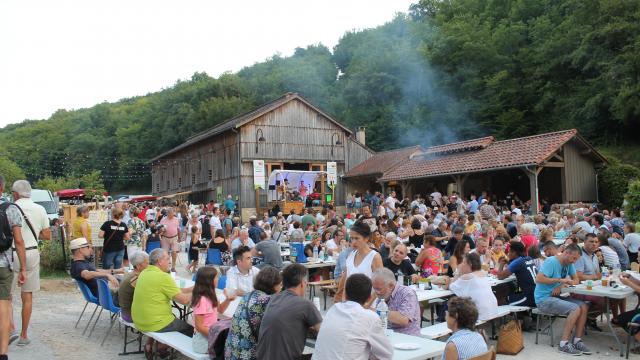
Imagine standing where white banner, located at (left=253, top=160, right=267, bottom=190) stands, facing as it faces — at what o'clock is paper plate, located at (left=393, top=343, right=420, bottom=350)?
The paper plate is roughly at 12 o'clock from the white banner.

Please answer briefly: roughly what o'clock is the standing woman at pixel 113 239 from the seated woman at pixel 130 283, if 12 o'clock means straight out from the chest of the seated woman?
The standing woman is roughly at 9 o'clock from the seated woman.

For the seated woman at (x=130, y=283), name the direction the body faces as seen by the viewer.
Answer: to the viewer's right

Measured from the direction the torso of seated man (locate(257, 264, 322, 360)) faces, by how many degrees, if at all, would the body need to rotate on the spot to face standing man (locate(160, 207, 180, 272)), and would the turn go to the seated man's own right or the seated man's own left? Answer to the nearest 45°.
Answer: approximately 45° to the seated man's own left

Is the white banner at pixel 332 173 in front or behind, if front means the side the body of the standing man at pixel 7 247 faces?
in front

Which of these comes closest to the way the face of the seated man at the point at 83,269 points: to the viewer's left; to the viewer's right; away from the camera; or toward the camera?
to the viewer's right

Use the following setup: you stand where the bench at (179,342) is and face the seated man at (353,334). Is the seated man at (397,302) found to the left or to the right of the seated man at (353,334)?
left

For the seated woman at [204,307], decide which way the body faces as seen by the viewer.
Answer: to the viewer's right

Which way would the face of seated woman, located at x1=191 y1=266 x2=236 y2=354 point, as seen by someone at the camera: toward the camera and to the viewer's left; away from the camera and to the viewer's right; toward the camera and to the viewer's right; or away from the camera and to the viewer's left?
away from the camera and to the viewer's right

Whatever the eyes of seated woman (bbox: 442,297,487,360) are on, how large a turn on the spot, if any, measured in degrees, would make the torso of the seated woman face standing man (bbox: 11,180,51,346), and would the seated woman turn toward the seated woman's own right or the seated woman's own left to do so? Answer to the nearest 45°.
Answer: approximately 45° to the seated woman's own left

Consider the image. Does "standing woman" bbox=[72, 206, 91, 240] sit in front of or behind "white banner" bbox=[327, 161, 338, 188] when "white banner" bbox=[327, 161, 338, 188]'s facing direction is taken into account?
in front

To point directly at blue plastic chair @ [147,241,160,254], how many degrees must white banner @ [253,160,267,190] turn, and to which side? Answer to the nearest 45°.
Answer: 0° — it already faces it

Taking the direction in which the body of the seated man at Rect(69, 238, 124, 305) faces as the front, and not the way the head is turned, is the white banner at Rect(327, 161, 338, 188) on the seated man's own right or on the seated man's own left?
on the seated man's own left
